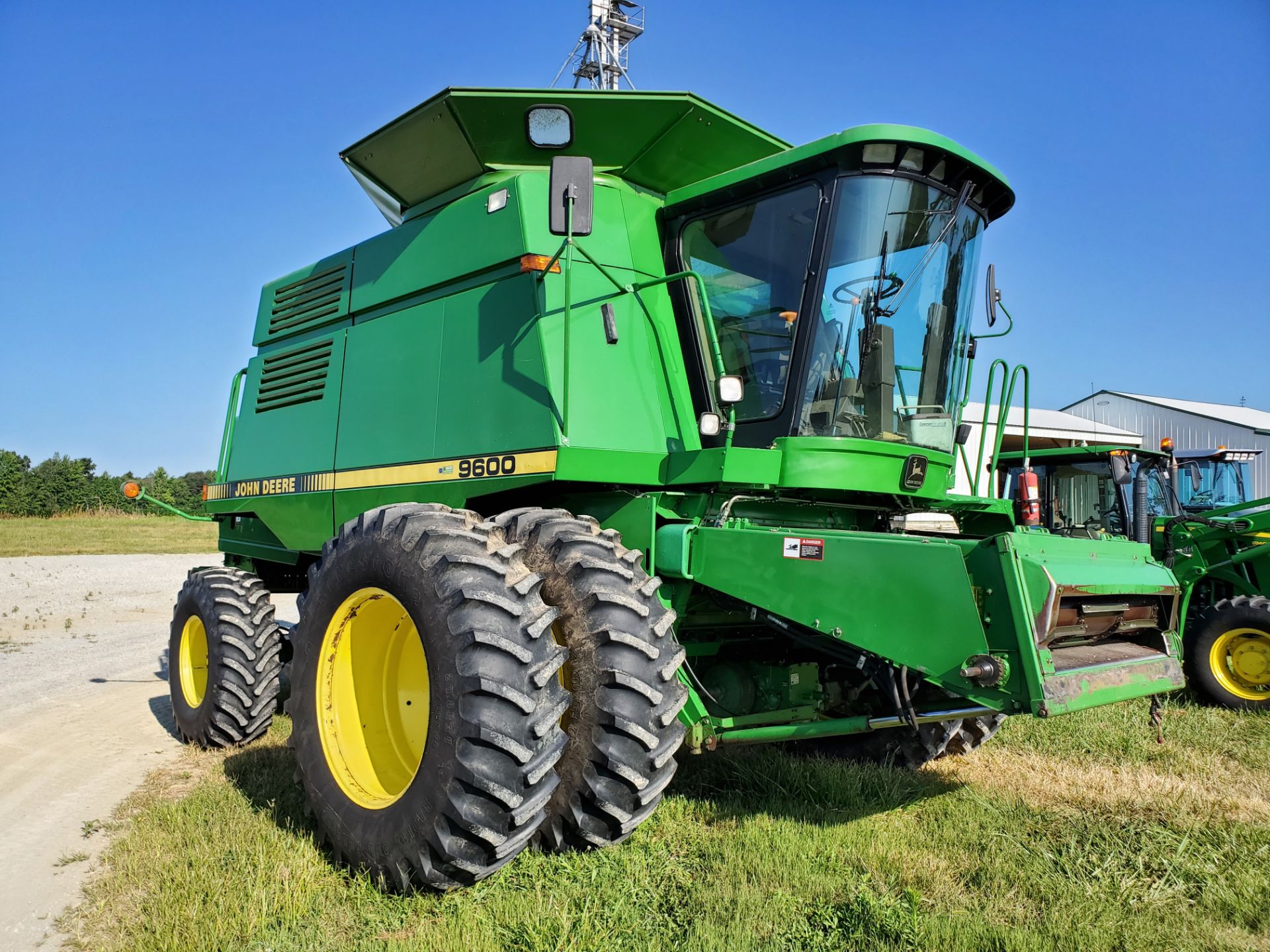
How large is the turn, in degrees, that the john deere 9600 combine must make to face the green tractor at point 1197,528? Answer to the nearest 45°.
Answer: approximately 90° to its left

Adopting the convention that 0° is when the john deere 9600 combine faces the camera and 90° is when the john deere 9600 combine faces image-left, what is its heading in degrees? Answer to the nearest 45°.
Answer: approximately 315°

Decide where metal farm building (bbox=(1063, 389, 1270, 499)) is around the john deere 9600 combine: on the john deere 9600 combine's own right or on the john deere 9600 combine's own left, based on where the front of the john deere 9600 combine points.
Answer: on the john deere 9600 combine's own left
